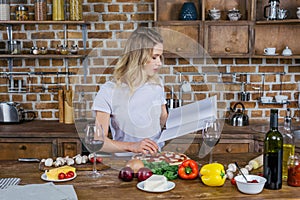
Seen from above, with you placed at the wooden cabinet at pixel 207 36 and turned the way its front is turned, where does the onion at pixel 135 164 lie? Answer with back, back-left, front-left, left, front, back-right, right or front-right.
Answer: front

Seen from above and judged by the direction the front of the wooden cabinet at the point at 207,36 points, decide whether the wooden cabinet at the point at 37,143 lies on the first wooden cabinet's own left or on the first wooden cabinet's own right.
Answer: on the first wooden cabinet's own right

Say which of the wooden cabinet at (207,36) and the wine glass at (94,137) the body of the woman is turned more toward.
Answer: the wine glass

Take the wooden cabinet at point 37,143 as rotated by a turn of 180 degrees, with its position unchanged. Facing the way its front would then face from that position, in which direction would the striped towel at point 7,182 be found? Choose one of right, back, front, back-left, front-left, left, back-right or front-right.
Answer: back

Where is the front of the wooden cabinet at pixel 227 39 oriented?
toward the camera

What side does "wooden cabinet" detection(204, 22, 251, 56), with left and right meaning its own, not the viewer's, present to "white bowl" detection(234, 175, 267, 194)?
front

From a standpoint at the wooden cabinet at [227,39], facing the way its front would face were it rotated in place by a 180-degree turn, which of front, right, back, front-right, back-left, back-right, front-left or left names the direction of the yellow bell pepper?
back

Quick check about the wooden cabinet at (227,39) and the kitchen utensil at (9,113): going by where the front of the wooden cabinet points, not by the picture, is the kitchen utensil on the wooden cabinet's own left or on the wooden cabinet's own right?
on the wooden cabinet's own right

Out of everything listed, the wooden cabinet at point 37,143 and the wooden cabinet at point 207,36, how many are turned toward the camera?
2

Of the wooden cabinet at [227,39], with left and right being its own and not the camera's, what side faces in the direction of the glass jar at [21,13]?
right

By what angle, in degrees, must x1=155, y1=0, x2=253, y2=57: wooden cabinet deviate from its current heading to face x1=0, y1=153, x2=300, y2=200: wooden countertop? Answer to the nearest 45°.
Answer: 0° — it already faces it

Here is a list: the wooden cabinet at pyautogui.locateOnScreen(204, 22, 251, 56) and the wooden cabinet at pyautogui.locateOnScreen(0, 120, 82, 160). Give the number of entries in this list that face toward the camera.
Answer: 2

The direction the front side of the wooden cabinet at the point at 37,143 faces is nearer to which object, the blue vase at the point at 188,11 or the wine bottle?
the wine bottle

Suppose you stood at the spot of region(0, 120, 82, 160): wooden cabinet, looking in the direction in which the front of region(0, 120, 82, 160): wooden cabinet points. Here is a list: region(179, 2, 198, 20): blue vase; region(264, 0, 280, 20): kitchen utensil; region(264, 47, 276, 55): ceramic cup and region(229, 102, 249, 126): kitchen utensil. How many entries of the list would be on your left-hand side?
4

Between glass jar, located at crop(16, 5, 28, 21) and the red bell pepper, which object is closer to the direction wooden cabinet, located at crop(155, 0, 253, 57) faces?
the red bell pepper

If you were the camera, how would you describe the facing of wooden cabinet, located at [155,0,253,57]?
facing the viewer

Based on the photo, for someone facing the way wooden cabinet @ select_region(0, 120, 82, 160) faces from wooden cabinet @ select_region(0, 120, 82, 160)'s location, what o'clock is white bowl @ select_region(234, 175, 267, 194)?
The white bowl is roughly at 11 o'clock from the wooden cabinet.

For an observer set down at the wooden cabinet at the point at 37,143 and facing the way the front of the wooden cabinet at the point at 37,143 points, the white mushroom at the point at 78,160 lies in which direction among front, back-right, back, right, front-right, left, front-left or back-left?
front

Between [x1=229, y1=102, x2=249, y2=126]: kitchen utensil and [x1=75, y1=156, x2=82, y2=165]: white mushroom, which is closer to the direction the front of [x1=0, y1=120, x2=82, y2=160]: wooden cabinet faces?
the white mushroom
